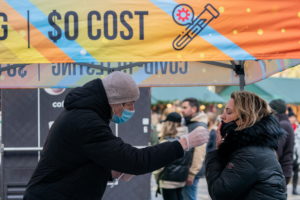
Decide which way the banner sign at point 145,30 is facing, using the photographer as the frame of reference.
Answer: facing the viewer

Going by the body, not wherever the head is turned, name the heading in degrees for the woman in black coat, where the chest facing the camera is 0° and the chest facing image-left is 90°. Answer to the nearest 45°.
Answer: approximately 90°

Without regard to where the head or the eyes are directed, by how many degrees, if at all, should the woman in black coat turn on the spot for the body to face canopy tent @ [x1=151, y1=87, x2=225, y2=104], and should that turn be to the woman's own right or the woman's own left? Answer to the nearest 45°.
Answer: approximately 90° to the woman's own right

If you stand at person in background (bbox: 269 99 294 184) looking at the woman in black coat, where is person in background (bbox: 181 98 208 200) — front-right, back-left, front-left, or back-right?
front-right

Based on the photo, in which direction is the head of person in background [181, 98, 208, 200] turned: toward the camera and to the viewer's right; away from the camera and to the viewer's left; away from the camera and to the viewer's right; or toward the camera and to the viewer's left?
toward the camera and to the viewer's left

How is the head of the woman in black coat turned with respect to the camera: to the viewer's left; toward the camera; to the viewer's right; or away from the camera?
to the viewer's left
